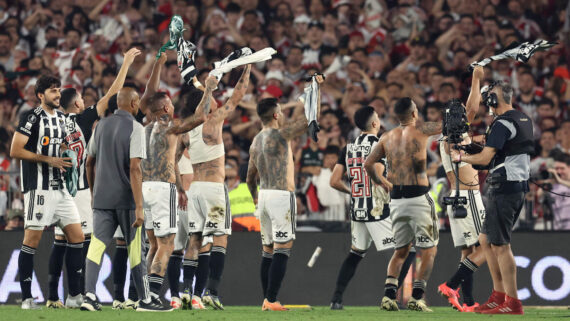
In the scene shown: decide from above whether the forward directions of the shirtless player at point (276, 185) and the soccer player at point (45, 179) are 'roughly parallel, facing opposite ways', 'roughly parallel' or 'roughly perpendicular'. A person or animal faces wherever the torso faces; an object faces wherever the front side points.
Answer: roughly parallel, facing opposite ways

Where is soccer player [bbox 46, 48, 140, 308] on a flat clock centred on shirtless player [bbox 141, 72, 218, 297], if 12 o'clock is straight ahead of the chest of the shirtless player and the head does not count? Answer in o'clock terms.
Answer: The soccer player is roughly at 8 o'clock from the shirtless player.

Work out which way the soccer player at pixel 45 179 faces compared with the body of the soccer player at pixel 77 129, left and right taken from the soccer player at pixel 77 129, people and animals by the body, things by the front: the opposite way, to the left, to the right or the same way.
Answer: to the right

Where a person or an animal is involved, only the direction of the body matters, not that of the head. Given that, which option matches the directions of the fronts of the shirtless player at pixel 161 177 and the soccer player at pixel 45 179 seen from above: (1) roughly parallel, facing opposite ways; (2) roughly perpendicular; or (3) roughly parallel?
roughly perpendicular

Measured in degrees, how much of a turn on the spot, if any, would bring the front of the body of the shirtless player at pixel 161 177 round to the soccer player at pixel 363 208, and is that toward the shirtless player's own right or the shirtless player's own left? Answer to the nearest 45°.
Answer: approximately 45° to the shirtless player's own right

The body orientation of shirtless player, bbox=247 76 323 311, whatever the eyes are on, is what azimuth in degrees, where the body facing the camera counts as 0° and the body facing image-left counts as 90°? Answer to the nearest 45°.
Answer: approximately 225°

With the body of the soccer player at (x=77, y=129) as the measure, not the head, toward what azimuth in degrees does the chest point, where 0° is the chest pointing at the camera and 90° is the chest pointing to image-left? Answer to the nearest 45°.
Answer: approximately 225°

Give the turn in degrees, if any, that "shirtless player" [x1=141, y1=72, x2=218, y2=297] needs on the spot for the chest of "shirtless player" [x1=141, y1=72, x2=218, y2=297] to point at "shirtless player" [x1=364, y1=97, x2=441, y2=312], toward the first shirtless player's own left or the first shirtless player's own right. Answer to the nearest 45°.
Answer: approximately 45° to the first shirtless player's own right
